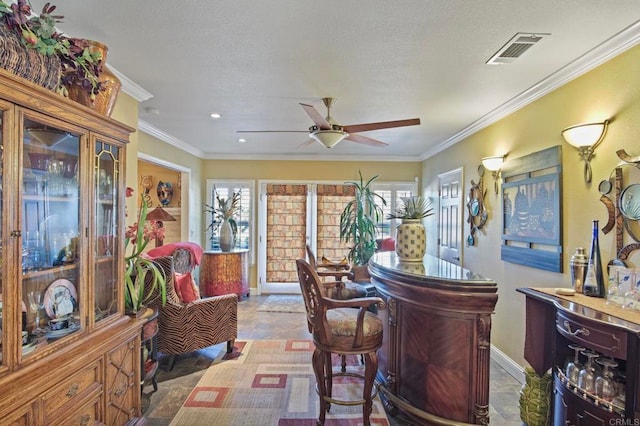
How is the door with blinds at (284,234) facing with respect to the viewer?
toward the camera

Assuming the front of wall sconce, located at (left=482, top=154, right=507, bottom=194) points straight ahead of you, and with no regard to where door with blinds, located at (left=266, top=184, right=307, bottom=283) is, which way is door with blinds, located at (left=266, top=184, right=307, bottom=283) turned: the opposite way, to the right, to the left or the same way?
to the left

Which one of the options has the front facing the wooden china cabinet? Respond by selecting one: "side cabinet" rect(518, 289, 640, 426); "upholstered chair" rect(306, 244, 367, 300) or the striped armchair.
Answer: the side cabinet

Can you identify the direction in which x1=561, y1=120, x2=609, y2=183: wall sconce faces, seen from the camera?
facing the viewer and to the left of the viewer

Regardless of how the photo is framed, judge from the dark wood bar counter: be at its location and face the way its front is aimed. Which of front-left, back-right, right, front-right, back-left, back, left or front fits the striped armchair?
front-right

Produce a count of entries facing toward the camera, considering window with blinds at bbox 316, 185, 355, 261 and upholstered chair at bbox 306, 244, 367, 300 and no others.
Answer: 1

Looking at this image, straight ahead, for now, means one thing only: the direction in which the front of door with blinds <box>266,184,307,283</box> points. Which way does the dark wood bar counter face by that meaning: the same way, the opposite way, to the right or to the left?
to the right

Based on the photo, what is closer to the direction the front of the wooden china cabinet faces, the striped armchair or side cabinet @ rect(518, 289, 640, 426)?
the side cabinet
